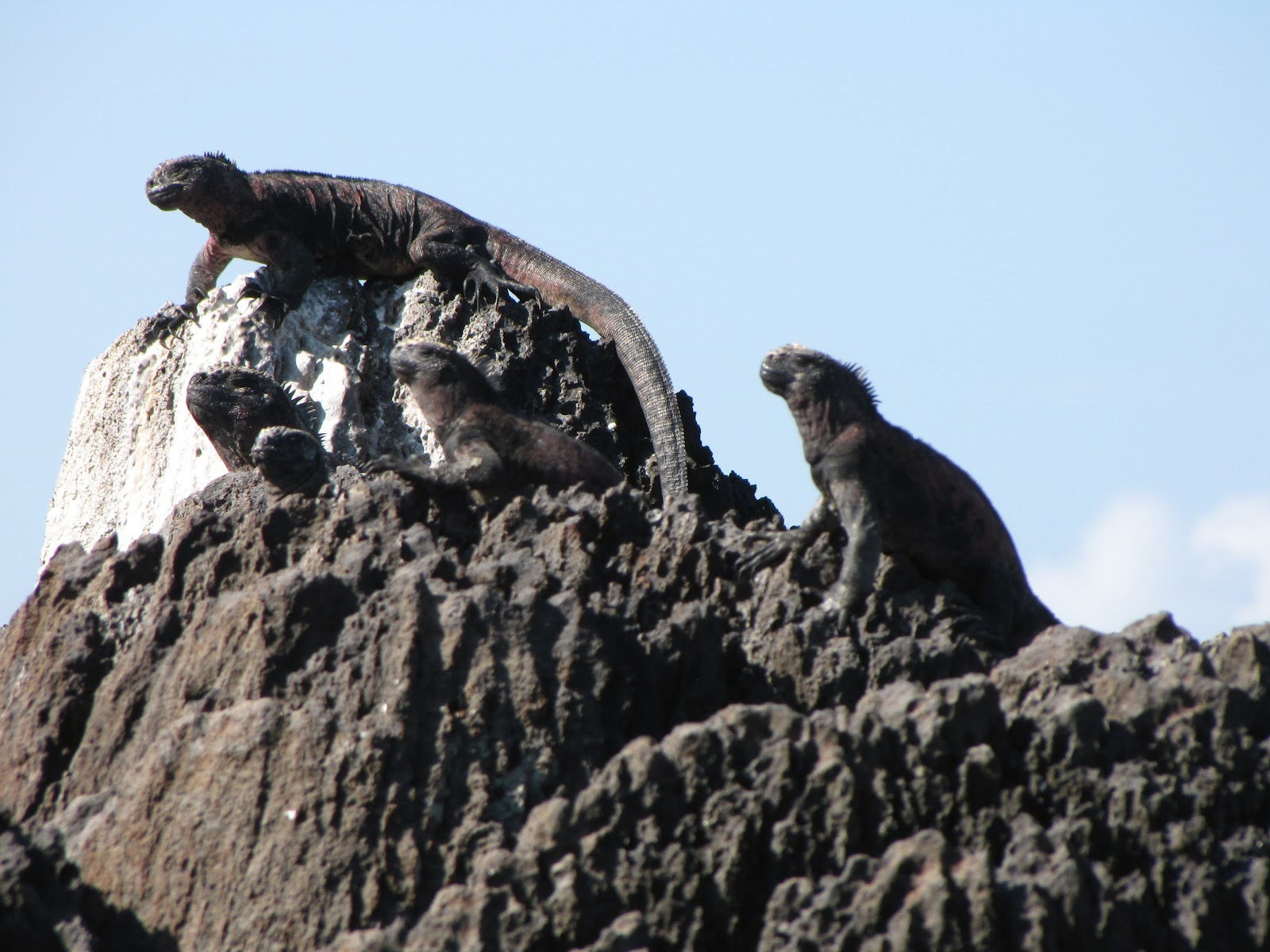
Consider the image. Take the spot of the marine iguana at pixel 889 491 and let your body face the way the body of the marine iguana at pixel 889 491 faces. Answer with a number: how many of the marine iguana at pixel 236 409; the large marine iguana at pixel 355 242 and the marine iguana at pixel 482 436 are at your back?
0

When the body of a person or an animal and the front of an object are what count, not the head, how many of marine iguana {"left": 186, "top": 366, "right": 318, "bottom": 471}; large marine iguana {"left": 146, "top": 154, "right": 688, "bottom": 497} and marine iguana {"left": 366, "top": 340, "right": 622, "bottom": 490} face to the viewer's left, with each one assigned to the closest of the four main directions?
3

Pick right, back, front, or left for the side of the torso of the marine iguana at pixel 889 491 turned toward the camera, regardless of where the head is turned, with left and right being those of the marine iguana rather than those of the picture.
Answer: left

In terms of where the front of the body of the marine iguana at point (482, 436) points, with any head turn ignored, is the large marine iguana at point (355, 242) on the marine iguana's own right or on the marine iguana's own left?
on the marine iguana's own right

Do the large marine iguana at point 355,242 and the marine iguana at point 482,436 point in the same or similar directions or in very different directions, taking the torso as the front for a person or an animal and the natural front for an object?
same or similar directions

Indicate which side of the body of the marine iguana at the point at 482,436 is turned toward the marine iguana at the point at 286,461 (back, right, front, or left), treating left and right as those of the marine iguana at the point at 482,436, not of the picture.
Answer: front

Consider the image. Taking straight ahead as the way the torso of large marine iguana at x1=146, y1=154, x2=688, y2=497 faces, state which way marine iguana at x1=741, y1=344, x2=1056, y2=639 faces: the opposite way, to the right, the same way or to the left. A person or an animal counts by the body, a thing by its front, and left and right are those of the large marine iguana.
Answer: the same way

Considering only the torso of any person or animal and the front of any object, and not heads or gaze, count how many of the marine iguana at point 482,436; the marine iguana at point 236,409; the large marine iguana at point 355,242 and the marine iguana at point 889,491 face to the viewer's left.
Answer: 4

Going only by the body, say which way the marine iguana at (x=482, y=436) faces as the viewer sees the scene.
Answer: to the viewer's left

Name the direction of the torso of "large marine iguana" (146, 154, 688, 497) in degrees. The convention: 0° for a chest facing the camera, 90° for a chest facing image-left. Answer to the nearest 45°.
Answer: approximately 90°

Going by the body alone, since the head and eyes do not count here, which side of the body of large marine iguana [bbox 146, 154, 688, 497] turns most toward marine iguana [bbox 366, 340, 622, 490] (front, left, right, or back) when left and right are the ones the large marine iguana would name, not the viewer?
left

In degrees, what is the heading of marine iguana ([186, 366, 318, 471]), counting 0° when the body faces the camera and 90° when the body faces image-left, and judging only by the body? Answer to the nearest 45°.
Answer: approximately 90°

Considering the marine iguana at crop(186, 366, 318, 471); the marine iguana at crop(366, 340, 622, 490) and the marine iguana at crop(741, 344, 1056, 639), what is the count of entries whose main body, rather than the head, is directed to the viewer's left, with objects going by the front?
3

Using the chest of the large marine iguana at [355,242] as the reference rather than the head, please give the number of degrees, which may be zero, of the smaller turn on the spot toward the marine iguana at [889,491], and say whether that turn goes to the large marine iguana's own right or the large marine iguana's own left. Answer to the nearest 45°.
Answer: approximately 135° to the large marine iguana's own left

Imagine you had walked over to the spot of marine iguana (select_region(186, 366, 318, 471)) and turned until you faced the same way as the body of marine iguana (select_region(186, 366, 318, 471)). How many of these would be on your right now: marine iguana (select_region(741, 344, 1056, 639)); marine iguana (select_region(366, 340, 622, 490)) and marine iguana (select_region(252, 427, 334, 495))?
0

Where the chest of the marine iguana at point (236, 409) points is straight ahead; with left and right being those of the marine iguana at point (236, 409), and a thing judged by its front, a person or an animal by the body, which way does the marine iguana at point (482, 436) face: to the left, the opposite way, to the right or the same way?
the same way
